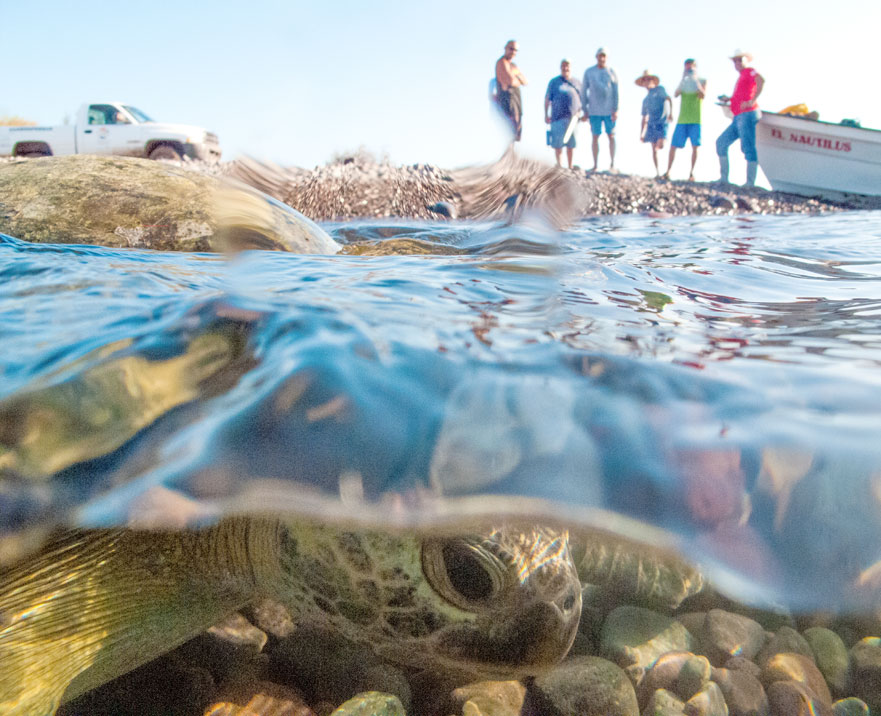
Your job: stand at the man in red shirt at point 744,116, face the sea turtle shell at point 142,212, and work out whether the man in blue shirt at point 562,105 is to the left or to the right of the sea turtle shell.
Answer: right

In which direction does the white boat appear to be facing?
to the viewer's left

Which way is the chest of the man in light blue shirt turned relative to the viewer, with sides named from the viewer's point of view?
facing the viewer

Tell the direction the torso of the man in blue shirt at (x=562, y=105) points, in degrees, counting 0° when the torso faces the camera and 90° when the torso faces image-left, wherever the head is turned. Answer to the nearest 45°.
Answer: approximately 0°

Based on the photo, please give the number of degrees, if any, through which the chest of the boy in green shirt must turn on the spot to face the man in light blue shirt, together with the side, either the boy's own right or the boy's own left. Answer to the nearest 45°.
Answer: approximately 90° to the boy's own right

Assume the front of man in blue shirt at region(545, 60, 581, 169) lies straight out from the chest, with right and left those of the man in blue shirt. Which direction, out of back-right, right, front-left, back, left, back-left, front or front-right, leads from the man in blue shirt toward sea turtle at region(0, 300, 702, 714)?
front

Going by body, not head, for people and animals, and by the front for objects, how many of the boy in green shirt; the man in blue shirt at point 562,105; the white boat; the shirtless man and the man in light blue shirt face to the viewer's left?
1

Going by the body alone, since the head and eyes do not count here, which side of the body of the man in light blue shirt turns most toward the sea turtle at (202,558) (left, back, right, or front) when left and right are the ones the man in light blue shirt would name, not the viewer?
front

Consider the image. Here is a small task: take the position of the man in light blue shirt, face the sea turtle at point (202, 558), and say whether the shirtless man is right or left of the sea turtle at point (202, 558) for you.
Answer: right

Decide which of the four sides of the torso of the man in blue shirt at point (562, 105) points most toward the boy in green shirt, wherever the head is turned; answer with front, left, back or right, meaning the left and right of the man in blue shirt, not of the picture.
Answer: left

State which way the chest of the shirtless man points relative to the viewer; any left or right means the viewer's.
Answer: facing the viewer and to the right of the viewer

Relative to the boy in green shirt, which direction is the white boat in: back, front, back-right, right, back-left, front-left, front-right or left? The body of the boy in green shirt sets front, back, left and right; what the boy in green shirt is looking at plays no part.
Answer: back-left
